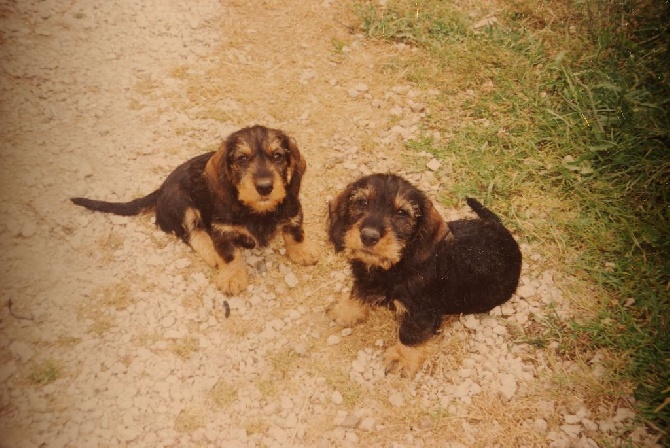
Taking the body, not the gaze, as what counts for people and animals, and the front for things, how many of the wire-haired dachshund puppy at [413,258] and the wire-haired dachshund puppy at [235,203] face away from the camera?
0

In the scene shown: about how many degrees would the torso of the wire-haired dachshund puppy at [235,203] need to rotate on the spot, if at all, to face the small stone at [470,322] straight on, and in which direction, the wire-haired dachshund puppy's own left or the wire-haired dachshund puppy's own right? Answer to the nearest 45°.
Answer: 0° — it already faces it

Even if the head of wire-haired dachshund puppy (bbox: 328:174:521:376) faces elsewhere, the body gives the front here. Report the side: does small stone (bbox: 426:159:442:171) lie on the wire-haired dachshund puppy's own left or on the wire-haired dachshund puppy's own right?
on the wire-haired dachshund puppy's own right

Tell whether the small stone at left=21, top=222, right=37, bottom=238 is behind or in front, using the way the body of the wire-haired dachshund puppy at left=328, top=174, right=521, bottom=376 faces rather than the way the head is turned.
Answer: in front

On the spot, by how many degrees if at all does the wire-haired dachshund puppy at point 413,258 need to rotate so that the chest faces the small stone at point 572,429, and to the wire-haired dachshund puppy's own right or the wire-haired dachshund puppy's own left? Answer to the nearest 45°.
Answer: approximately 135° to the wire-haired dachshund puppy's own left

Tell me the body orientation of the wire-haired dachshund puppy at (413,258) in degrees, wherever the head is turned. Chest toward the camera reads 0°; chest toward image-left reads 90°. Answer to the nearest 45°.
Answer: approximately 45°

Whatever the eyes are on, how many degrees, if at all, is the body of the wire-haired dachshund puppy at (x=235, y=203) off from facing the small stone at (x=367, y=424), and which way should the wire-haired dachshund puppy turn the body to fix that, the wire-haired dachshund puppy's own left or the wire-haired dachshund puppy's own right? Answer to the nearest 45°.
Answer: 0° — it already faces it

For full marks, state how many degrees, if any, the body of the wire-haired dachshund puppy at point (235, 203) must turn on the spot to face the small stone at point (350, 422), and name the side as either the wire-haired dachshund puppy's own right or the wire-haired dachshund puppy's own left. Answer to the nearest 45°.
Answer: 0° — it already faces it

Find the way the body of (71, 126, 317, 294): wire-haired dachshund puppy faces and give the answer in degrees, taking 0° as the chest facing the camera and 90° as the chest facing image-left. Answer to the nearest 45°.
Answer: approximately 315°

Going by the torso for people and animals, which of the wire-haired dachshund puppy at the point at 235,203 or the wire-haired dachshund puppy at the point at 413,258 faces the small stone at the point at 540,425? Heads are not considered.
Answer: the wire-haired dachshund puppy at the point at 235,203

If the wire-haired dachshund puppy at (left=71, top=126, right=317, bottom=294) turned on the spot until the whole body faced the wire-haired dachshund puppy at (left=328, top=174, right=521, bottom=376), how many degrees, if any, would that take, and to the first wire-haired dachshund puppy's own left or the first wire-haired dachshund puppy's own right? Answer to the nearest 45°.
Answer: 0° — it already faces it

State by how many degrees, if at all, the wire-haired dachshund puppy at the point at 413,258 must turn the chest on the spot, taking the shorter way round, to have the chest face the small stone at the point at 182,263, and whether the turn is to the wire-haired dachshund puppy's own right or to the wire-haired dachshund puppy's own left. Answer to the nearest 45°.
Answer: approximately 45° to the wire-haired dachshund puppy's own right
